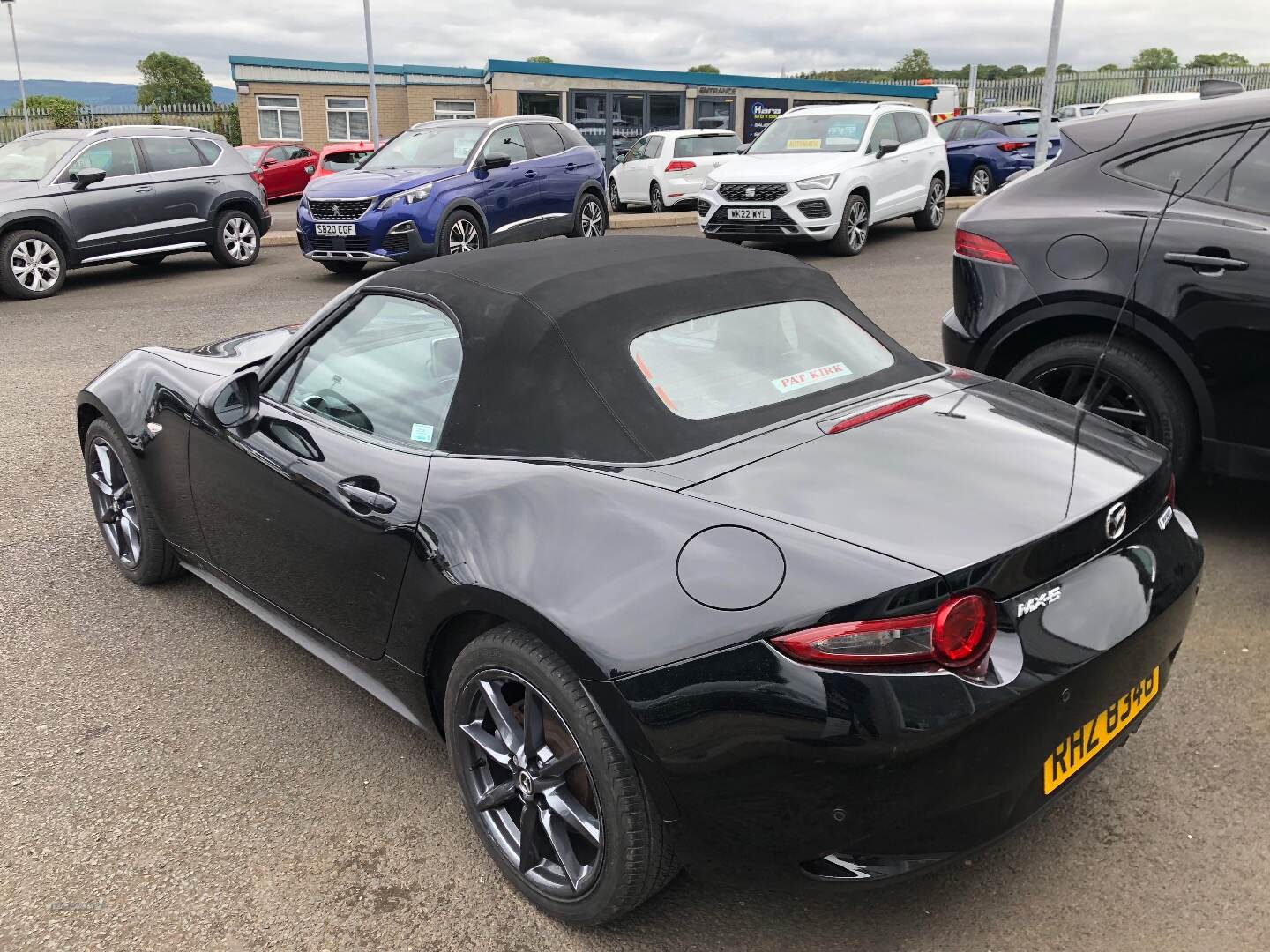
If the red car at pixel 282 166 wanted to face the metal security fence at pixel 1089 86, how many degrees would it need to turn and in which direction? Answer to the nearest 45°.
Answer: approximately 180°

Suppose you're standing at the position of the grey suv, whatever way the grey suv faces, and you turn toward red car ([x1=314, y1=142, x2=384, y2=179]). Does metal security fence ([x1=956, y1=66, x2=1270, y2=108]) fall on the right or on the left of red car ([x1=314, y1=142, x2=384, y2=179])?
right

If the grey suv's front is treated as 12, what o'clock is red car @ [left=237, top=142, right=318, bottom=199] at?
The red car is roughly at 5 o'clock from the grey suv.

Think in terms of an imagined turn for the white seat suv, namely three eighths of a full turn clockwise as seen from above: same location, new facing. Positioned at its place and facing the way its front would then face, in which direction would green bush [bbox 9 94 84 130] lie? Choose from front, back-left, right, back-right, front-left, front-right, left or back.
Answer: front-left

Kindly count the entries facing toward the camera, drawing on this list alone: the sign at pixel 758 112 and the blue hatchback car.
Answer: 1

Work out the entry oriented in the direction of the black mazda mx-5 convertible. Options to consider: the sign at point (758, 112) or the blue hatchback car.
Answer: the sign

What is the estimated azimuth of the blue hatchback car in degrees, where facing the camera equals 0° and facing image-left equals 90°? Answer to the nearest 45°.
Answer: approximately 135°

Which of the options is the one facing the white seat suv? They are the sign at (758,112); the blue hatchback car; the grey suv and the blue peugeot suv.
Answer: the sign

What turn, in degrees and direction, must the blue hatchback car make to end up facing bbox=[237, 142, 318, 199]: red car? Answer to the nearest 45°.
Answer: approximately 45° to its left

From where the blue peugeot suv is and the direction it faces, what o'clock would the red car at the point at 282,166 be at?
The red car is roughly at 4 o'clock from the blue peugeot suv.

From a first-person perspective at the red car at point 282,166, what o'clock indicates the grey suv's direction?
The grey suv is roughly at 11 o'clock from the red car.

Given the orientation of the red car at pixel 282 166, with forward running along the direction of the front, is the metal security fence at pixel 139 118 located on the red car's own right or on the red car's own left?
on the red car's own right

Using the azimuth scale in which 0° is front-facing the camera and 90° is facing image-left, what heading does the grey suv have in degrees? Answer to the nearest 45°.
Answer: approximately 45°

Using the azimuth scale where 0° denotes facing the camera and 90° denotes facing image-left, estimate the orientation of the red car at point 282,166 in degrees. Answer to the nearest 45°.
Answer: approximately 45°

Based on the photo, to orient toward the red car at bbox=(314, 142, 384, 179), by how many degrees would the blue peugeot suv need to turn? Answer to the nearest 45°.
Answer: approximately 135° to its right
